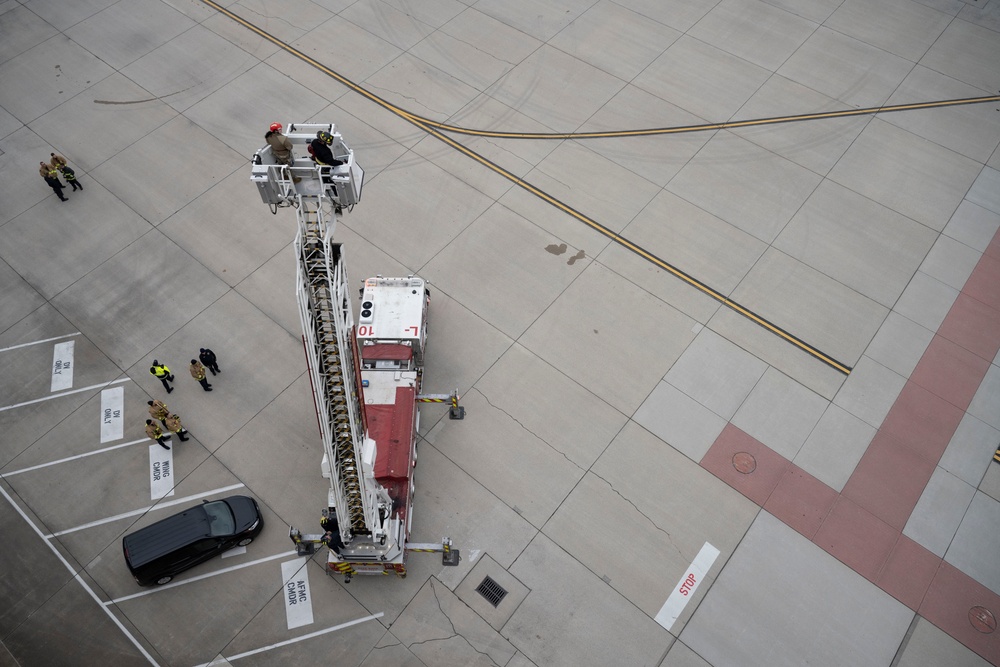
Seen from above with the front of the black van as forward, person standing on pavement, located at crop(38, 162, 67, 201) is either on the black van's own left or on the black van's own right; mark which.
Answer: on the black van's own left

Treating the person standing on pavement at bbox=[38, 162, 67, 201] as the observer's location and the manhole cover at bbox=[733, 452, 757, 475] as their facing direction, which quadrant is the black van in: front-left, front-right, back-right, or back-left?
front-right

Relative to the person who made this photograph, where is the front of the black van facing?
facing away from the viewer and to the right of the viewer

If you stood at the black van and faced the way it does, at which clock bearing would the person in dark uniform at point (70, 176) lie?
The person in dark uniform is roughly at 10 o'clock from the black van.

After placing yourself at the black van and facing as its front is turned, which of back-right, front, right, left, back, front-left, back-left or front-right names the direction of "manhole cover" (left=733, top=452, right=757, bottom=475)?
front-right

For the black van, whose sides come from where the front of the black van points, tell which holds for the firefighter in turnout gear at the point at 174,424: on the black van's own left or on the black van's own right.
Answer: on the black van's own left

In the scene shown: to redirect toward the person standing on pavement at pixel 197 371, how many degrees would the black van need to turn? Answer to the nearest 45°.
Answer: approximately 45° to its left

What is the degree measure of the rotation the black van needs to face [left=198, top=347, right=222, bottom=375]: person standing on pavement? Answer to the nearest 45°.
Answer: approximately 45° to its left
